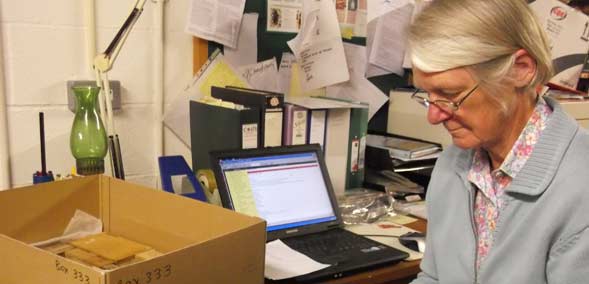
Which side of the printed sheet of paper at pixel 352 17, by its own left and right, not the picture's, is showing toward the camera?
front

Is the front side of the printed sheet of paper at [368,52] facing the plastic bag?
yes

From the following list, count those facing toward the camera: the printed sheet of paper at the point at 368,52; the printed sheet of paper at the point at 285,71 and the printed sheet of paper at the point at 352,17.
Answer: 3

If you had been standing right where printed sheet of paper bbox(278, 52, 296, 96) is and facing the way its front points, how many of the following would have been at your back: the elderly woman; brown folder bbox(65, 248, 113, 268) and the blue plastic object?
0

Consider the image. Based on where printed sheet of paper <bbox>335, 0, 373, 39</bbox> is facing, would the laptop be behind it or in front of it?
in front

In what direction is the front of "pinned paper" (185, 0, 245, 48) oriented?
toward the camera

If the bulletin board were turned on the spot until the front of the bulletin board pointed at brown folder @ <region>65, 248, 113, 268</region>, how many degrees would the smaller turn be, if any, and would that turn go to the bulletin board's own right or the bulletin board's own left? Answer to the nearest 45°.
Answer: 0° — it already faces it

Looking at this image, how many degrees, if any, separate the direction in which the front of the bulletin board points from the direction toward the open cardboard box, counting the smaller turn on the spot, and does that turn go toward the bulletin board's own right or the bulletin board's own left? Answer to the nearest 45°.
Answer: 0° — it already faces it

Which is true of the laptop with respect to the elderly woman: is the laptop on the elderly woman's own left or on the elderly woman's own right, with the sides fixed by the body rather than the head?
on the elderly woman's own right

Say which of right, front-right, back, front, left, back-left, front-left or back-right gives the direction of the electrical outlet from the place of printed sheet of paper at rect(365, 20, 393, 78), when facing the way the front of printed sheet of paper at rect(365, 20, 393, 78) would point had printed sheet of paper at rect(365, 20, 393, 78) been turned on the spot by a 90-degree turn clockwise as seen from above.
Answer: front-left

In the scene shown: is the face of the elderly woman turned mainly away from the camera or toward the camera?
toward the camera

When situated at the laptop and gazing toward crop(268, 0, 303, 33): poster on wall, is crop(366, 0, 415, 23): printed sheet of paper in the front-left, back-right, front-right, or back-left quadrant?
front-right

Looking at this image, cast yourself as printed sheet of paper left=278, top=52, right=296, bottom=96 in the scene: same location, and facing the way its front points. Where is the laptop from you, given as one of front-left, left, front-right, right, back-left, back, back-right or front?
front

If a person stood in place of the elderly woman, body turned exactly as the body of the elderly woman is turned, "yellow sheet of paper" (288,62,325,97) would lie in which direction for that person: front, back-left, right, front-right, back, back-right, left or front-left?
right
